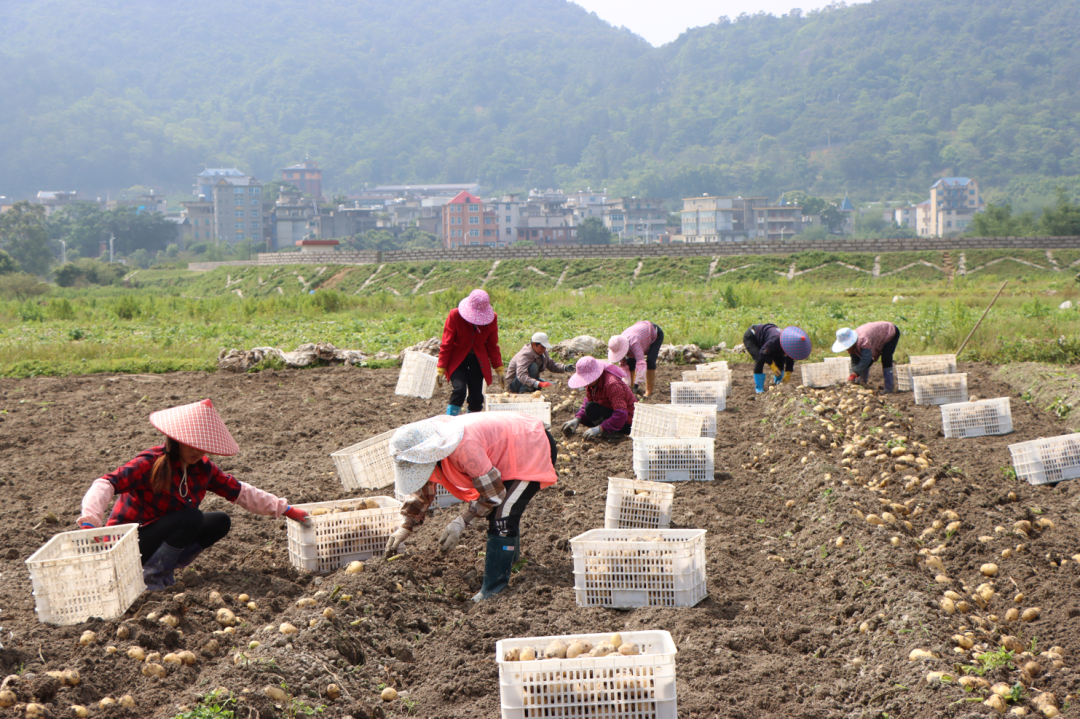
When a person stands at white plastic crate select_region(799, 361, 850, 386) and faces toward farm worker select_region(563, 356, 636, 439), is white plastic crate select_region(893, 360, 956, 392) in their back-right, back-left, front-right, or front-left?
back-left

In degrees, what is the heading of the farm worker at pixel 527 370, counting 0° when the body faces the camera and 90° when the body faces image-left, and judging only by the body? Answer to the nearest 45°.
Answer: approximately 315°

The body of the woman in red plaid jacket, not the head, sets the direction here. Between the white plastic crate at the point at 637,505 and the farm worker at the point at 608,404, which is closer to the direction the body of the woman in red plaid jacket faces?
the white plastic crate

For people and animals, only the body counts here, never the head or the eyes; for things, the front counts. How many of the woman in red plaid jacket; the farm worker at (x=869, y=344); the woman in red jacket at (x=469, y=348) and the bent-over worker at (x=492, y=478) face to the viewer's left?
2

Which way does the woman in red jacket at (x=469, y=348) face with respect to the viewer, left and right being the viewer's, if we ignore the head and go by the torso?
facing the viewer

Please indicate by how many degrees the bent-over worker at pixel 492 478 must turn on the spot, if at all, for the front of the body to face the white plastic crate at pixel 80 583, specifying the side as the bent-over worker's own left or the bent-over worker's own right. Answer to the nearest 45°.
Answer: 0° — they already face it

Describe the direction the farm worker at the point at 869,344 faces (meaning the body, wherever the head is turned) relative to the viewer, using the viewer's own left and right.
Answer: facing to the left of the viewer

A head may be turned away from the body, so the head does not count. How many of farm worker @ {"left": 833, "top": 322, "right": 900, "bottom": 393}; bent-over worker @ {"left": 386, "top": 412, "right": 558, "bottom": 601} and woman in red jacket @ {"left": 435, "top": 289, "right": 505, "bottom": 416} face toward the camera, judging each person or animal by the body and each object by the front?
1

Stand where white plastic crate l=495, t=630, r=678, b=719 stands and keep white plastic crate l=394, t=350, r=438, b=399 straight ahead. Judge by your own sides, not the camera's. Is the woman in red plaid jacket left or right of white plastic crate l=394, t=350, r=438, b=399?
left

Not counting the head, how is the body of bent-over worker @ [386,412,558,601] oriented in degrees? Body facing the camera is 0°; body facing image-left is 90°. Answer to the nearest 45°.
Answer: approximately 90°

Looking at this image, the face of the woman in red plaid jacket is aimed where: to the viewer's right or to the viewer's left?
to the viewer's right

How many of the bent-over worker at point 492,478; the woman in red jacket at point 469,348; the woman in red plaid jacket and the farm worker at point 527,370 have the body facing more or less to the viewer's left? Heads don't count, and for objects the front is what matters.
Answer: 1

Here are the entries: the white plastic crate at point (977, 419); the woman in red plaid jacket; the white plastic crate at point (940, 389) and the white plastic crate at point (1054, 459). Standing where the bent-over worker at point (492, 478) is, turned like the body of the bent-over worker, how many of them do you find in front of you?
1

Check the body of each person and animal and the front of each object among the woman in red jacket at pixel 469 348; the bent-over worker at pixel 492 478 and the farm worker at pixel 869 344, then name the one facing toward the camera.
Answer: the woman in red jacket

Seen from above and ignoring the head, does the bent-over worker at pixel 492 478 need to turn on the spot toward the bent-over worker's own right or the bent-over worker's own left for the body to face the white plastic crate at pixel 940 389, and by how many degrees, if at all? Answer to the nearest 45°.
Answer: approximately 135° to the bent-over worker's own right

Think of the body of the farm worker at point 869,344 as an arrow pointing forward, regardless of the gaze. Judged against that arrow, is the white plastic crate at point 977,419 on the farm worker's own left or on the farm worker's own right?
on the farm worker's own left
